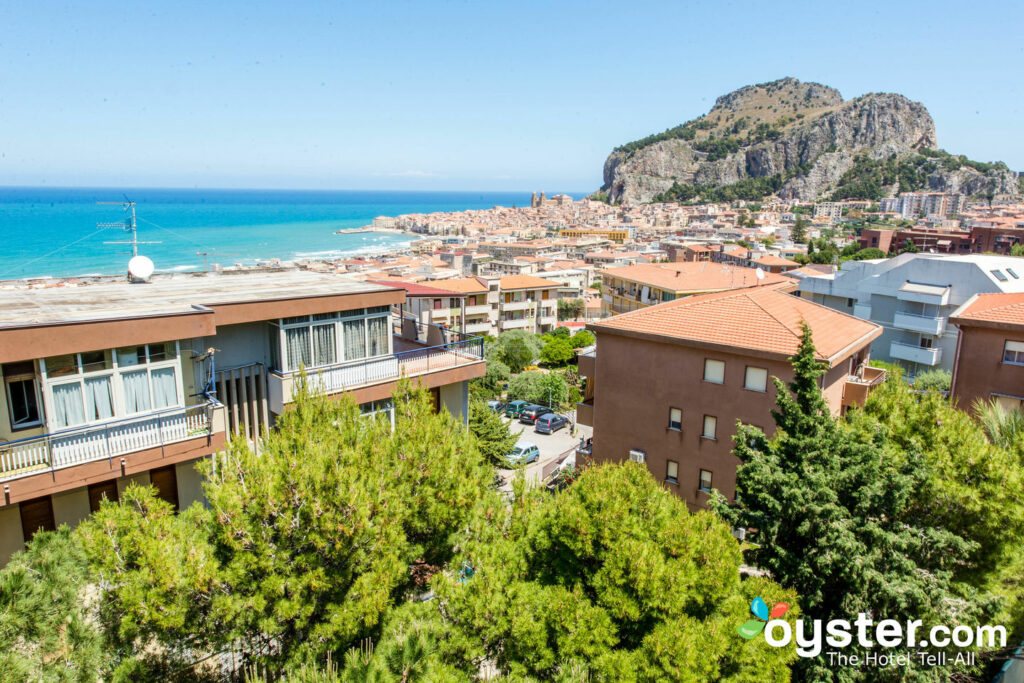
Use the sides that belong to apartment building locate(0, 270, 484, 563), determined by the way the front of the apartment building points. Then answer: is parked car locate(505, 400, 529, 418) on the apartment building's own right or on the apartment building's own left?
on the apartment building's own left

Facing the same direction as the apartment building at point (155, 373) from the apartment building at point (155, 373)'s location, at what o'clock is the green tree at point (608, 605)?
The green tree is roughly at 12 o'clock from the apartment building.

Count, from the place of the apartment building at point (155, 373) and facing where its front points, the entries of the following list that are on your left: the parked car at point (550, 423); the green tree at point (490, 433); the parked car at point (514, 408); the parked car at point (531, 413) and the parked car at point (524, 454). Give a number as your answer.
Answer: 5

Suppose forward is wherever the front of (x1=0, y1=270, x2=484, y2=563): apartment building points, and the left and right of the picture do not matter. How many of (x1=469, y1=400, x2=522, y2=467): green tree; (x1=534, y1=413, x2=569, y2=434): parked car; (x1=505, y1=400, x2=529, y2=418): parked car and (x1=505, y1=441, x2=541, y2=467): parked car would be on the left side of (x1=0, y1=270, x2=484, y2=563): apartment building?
4

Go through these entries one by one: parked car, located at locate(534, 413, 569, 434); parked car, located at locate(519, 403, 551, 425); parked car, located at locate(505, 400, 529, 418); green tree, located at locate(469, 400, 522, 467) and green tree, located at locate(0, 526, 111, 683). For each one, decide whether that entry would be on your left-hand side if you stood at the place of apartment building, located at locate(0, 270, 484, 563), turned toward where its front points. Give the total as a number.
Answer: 4

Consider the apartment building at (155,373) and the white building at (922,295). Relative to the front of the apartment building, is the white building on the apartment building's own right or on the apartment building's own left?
on the apartment building's own left

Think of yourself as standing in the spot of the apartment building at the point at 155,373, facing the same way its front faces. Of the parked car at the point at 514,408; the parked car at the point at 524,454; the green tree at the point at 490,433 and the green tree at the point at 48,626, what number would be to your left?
3

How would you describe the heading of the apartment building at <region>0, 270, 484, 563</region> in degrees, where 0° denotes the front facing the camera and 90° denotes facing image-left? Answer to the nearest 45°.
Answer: approximately 315°

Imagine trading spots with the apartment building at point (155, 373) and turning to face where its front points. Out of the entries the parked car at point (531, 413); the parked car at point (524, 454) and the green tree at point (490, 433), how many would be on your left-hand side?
3

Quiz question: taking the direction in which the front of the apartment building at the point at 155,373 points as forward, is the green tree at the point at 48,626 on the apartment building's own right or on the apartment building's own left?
on the apartment building's own right

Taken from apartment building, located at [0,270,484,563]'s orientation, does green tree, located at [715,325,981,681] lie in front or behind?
in front

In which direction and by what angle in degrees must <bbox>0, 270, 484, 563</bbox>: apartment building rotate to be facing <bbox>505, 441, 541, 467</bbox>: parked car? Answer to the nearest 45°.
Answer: approximately 90° to its left

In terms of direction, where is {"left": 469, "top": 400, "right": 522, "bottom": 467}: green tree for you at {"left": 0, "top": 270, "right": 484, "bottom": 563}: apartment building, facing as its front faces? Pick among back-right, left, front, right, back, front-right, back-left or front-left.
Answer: left
